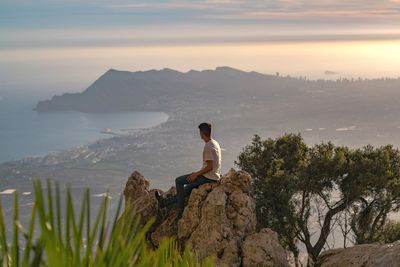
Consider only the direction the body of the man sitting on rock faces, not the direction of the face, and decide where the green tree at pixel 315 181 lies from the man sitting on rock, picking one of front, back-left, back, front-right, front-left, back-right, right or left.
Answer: back-right

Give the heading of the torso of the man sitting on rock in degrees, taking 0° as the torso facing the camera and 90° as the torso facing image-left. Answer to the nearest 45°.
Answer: approximately 90°

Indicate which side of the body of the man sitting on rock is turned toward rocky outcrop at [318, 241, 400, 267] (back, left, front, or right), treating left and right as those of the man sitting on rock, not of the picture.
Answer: back

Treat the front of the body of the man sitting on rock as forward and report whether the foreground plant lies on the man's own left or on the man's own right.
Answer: on the man's own left

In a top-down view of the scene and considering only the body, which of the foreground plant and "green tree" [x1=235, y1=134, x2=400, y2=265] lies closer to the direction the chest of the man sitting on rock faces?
the foreground plant
